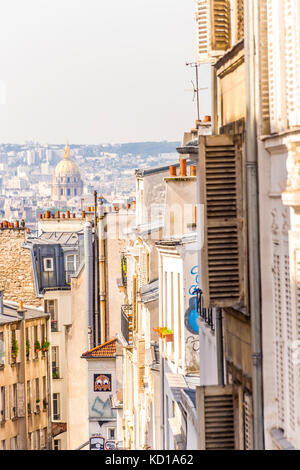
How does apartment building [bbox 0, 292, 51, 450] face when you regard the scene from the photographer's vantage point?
facing the viewer and to the right of the viewer

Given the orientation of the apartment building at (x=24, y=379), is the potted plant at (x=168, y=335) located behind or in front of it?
in front
